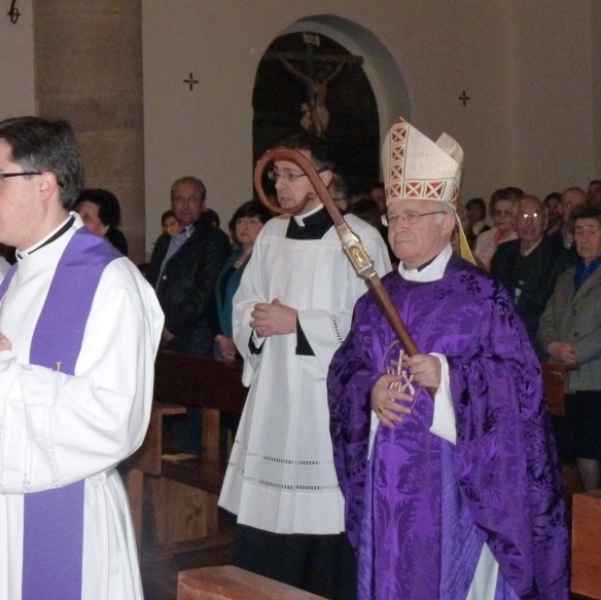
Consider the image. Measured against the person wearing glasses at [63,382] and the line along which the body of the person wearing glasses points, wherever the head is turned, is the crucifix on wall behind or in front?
behind

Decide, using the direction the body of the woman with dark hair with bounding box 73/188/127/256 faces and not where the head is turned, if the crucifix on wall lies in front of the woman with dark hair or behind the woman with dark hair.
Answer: behind

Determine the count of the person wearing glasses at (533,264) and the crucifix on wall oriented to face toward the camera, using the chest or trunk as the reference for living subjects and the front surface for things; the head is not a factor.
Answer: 2

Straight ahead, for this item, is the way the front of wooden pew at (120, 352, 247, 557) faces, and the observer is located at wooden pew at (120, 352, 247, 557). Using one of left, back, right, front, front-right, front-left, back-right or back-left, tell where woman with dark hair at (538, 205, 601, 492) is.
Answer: back-left

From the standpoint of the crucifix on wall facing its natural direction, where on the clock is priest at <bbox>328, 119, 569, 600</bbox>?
The priest is roughly at 12 o'clock from the crucifix on wall.

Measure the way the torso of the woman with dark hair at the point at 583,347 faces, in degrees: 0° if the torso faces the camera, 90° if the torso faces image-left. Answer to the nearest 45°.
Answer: approximately 45°

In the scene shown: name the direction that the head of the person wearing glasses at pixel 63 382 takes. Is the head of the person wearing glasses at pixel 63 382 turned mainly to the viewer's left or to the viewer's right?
to the viewer's left

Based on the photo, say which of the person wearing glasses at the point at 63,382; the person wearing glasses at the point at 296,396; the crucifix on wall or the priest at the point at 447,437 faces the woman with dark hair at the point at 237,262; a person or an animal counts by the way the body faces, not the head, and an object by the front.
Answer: the crucifix on wall

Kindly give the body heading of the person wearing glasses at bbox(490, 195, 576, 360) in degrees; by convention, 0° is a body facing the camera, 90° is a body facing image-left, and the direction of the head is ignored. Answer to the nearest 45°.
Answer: approximately 0°

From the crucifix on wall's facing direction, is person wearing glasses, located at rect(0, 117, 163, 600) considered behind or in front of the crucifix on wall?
in front

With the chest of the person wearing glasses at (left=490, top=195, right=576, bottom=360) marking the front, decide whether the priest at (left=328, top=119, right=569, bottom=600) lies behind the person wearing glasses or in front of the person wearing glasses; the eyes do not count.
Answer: in front

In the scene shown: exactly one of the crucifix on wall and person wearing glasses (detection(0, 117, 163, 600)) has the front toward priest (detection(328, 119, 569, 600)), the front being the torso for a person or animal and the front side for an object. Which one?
the crucifix on wall

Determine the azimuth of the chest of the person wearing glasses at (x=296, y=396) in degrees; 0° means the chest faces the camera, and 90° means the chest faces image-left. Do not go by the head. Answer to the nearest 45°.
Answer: approximately 45°
